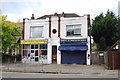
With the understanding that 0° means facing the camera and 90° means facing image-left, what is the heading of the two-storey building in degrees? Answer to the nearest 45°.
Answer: approximately 0°

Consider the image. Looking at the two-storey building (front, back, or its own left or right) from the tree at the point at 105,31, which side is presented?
left

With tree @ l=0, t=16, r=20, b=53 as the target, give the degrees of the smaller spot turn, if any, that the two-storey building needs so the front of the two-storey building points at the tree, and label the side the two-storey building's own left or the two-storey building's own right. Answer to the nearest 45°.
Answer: approximately 90° to the two-storey building's own right
